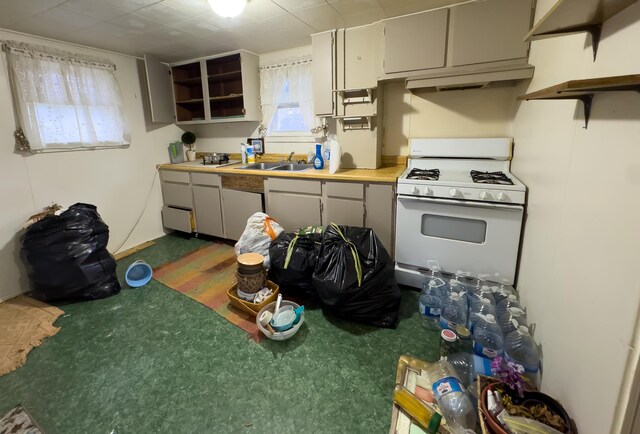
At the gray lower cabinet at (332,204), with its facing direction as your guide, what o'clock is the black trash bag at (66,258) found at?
The black trash bag is roughly at 1 o'clock from the gray lower cabinet.

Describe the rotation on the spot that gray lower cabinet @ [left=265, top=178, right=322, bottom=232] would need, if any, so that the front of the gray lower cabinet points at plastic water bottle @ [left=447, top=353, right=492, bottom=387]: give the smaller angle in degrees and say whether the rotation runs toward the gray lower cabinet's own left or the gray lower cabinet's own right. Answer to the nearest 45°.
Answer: approximately 90° to the gray lower cabinet's own left

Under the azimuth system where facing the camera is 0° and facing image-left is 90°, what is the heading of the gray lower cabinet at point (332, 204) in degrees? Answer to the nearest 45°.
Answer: approximately 45°

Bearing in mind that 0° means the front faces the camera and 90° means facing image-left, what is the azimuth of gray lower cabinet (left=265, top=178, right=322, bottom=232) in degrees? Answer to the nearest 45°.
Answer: approximately 45°

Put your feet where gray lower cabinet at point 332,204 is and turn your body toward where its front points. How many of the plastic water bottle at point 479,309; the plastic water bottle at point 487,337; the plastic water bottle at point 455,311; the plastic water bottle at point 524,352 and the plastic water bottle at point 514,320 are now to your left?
5

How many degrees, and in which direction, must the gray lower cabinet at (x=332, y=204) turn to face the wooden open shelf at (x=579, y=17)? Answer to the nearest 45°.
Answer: approximately 90° to its left

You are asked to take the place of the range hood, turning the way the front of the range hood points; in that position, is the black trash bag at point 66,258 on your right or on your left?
on your right

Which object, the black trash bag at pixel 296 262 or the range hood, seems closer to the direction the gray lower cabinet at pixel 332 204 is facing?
the black trash bag

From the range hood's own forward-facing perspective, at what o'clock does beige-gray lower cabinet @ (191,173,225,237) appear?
The beige-gray lower cabinet is roughly at 3 o'clock from the range hood.

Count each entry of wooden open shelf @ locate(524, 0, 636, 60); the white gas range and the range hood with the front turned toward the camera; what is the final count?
2

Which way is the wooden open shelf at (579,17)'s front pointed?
to the viewer's left

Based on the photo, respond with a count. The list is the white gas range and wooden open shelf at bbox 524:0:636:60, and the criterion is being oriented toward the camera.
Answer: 1

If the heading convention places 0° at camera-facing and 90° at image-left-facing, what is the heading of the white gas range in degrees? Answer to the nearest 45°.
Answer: approximately 0°
